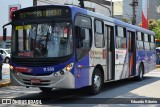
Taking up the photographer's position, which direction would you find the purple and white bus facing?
facing the viewer and to the left of the viewer
